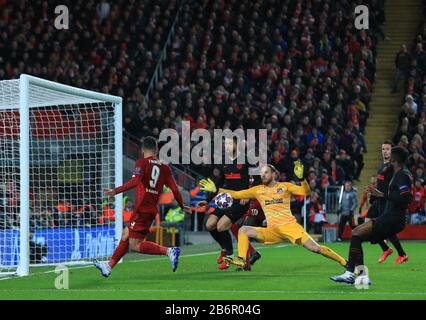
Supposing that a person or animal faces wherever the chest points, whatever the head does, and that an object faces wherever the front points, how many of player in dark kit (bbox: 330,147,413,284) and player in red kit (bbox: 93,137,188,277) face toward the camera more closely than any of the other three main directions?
0

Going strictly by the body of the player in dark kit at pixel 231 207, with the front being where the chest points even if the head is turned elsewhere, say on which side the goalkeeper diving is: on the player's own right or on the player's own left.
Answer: on the player's own left

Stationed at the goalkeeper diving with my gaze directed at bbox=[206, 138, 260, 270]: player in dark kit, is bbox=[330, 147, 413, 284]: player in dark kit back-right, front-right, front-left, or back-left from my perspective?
back-left

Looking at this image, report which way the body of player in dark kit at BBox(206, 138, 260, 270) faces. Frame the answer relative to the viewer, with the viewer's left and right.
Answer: facing the viewer and to the left of the viewer

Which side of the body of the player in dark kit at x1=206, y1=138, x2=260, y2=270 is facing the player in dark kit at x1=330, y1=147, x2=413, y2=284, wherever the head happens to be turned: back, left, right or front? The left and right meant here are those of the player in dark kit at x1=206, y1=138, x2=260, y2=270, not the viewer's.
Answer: left

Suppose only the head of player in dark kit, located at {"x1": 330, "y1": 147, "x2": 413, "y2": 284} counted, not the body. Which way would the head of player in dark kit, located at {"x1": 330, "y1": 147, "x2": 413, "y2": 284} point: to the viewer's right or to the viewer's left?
to the viewer's left

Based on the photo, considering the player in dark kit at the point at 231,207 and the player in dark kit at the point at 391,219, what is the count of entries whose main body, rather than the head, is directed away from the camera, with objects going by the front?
0

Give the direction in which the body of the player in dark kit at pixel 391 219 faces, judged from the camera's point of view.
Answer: to the viewer's left
